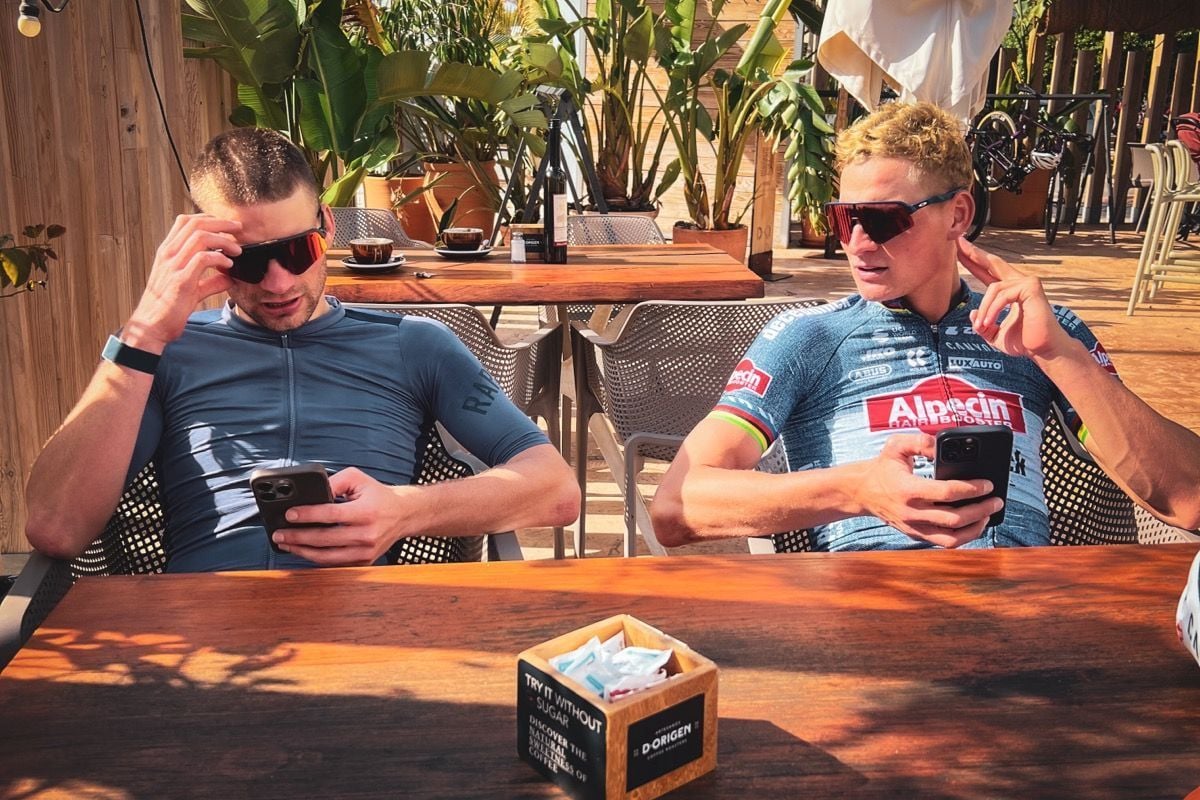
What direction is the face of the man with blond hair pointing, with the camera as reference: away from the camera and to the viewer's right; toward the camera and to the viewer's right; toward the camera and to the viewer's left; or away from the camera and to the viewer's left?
toward the camera and to the viewer's left

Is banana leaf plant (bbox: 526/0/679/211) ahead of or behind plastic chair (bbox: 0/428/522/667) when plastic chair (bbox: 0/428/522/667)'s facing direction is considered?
behind

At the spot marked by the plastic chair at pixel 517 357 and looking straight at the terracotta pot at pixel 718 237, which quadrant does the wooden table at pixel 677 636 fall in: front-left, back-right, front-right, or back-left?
back-right

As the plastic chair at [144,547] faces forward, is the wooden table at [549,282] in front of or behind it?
behind

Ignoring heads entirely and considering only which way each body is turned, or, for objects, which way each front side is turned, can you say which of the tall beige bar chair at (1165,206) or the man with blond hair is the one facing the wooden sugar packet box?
the man with blond hair

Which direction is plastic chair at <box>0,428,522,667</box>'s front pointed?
toward the camera

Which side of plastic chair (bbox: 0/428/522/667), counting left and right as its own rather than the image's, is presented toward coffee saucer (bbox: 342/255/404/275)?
back

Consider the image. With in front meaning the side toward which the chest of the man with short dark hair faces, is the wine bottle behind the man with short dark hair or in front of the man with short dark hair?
behind

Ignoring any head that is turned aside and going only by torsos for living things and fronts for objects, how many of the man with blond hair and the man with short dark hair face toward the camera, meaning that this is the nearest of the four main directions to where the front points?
2

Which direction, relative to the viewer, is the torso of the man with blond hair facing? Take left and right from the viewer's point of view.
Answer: facing the viewer

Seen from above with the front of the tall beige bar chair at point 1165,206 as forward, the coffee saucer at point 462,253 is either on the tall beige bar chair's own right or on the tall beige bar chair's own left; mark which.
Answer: on the tall beige bar chair's own right

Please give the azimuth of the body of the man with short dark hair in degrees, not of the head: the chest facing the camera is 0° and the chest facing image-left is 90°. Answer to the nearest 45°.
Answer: approximately 0°
